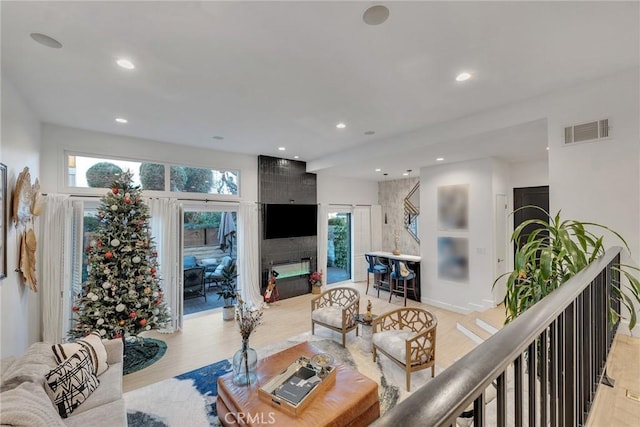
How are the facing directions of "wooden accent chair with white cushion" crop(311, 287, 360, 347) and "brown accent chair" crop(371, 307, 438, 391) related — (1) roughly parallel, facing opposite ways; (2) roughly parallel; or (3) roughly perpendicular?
roughly parallel

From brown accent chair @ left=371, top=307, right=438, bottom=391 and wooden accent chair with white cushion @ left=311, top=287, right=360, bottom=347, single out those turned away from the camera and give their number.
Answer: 0

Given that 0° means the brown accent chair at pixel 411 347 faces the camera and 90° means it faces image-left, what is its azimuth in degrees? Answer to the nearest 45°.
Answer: approximately 45°

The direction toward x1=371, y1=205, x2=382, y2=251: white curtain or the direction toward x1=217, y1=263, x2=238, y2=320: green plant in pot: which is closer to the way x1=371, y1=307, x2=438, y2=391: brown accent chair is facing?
the green plant in pot

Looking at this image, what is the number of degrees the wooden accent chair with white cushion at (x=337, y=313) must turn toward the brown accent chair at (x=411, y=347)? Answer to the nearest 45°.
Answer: approximately 90° to its left

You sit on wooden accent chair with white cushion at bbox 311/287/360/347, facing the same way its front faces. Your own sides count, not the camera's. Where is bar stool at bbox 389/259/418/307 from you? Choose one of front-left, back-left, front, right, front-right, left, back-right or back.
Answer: back

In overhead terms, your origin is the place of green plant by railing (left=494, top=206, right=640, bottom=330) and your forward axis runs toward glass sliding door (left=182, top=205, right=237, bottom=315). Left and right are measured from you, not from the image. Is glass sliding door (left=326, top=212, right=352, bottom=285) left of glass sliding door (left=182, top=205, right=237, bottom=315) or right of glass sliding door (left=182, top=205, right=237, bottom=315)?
right

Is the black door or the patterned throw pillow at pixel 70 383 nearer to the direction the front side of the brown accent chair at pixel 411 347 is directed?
the patterned throw pillow

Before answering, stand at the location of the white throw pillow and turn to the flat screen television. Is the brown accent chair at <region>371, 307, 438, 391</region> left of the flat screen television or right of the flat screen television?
right

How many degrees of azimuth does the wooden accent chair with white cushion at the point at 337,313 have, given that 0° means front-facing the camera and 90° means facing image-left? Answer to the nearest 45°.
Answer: approximately 45°

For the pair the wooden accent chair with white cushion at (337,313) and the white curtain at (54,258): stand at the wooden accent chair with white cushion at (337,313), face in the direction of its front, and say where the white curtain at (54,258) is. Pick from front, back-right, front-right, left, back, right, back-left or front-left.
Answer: front-right

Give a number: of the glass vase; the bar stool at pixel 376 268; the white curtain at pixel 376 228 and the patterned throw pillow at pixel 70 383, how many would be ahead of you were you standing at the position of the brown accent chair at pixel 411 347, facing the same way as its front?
2

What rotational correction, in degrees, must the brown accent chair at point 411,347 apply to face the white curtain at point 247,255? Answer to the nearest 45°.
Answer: approximately 90° to its right

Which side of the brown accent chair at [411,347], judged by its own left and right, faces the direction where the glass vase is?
front

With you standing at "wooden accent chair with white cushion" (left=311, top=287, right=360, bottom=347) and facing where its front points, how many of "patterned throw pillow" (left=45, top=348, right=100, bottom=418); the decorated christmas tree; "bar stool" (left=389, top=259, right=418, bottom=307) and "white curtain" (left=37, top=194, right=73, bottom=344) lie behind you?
1

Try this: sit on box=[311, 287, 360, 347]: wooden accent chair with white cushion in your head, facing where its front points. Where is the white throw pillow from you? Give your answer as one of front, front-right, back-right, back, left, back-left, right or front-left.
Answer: front

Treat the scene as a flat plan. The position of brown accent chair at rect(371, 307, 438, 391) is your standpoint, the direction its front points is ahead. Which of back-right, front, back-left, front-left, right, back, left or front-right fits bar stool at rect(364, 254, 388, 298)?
back-right

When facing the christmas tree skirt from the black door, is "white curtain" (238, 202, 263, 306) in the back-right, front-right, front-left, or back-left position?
front-right

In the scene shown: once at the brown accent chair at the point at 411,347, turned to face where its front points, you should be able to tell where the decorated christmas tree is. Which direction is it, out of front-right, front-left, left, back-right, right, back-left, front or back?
front-right
